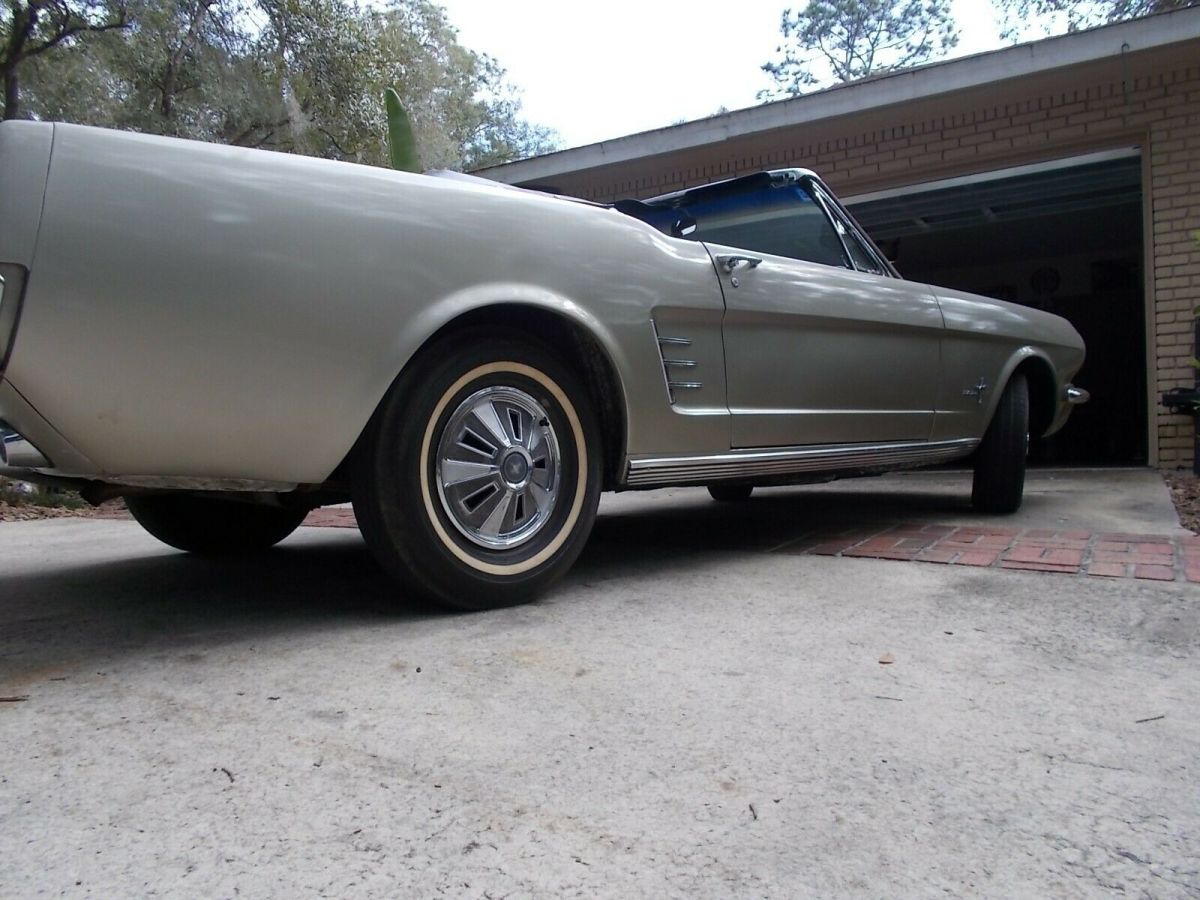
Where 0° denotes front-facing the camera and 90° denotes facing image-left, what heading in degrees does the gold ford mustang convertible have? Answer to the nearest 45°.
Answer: approximately 225°

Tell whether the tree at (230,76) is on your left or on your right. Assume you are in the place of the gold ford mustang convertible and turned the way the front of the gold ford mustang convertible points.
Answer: on your left
